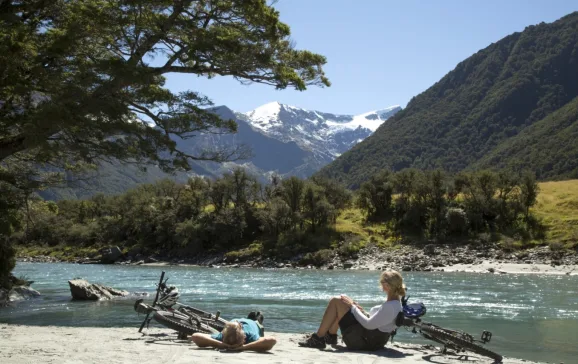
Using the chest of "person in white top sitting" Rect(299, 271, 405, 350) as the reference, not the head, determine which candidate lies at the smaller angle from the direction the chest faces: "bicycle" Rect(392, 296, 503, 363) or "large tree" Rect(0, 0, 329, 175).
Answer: the large tree

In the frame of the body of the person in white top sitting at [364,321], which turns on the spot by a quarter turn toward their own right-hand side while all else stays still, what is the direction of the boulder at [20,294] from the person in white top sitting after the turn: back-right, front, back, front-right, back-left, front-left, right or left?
front-left

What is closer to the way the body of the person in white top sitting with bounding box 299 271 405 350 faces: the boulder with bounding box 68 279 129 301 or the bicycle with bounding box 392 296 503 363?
the boulder

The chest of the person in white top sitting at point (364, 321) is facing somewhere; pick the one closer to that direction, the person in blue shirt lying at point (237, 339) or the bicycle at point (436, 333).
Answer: the person in blue shirt lying

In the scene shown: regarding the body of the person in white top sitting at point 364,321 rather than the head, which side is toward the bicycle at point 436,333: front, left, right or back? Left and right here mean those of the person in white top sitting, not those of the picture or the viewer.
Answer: back

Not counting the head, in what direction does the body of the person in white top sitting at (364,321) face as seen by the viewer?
to the viewer's left

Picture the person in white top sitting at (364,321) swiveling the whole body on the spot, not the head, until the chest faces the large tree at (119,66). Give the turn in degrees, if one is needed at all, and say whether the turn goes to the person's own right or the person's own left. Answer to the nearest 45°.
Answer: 0° — they already face it

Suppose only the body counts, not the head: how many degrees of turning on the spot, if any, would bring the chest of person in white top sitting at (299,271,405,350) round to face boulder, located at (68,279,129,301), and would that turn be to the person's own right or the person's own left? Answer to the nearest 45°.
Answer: approximately 45° to the person's own right

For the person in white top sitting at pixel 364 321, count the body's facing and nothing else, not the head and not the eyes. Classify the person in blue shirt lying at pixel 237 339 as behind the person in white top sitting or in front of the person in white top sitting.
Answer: in front
